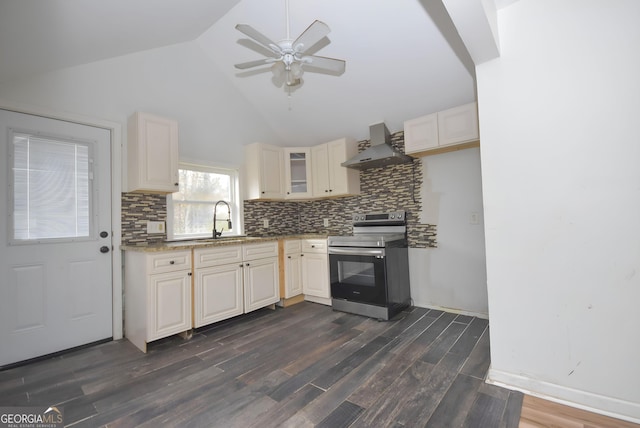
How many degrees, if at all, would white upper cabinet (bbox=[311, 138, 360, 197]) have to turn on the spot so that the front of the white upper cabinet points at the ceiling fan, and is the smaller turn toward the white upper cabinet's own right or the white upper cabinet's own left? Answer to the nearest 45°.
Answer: approximately 45° to the white upper cabinet's own left

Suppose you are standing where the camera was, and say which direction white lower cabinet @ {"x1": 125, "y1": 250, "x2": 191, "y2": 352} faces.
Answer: facing the viewer and to the right of the viewer

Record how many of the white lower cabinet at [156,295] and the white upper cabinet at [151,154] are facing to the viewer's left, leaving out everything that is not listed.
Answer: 0

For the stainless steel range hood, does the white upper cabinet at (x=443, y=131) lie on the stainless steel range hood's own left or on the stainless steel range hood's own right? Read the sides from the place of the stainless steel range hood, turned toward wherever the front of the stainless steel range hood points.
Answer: on the stainless steel range hood's own left

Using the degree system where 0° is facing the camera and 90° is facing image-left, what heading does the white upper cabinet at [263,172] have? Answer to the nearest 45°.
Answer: approximately 315°
